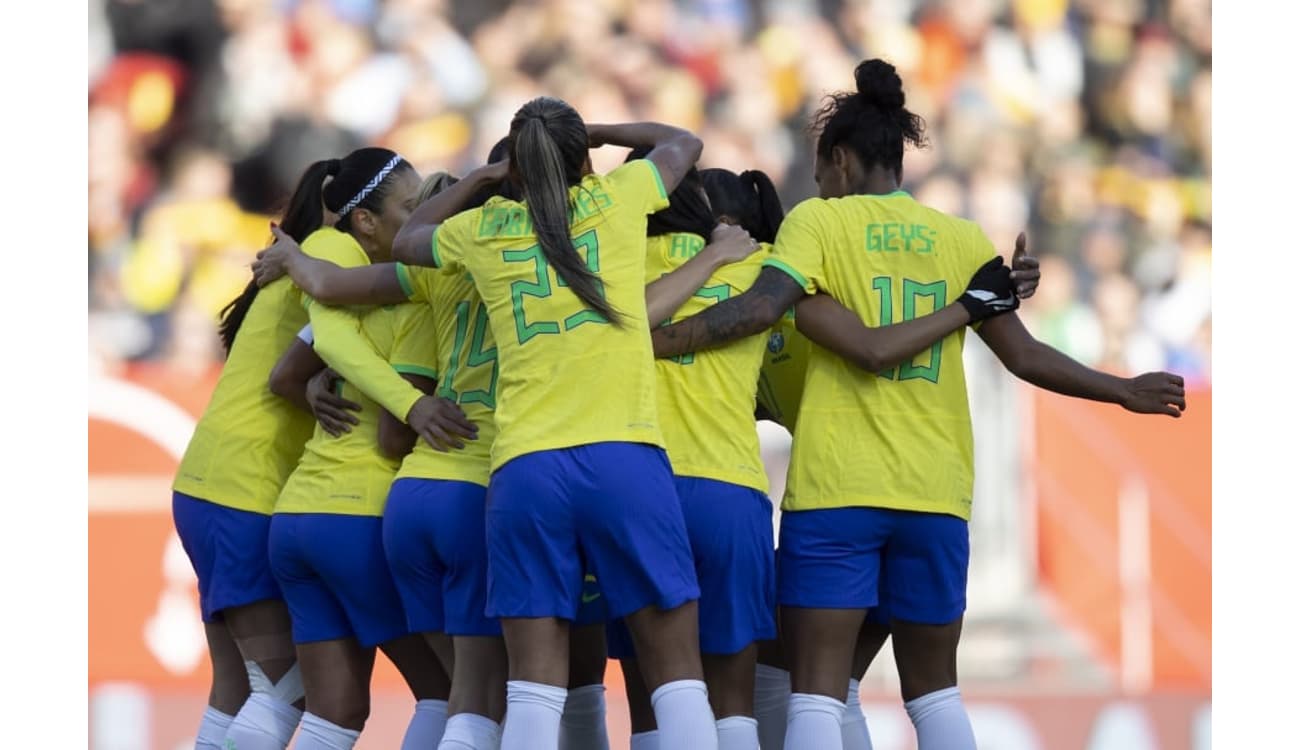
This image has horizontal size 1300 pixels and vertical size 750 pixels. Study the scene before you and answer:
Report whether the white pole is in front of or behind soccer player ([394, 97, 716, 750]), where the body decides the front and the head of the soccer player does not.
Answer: in front

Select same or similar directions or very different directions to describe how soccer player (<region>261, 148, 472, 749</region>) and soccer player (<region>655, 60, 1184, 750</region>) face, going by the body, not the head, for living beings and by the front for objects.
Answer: same or similar directions

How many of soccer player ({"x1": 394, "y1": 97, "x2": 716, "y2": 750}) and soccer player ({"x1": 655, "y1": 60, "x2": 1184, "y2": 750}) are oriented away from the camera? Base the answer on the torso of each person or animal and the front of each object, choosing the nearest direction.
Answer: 2

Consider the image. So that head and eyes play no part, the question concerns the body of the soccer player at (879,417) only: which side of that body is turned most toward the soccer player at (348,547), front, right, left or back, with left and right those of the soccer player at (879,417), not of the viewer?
left

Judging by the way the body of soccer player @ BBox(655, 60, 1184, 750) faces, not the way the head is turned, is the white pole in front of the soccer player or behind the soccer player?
in front

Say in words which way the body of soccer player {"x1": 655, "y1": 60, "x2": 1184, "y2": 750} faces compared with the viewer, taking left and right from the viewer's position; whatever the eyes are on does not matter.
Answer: facing away from the viewer

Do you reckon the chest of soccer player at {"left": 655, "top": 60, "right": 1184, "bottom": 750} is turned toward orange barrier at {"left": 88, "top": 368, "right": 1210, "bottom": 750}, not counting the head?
yes

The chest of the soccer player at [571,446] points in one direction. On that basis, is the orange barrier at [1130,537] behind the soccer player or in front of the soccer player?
in front

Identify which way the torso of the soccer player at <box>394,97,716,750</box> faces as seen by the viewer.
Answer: away from the camera

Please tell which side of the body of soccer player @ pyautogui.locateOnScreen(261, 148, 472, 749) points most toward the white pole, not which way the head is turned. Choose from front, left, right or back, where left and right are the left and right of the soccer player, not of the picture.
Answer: front

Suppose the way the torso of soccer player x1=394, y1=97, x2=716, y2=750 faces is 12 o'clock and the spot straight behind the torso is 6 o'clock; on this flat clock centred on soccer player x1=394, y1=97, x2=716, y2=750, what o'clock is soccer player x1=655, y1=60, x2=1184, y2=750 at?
soccer player x1=655, y1=60, x2=1184, y2=750 is roughly at 2 o'clock from soccer player x1=394, y1=97, x2=716, y2=750.

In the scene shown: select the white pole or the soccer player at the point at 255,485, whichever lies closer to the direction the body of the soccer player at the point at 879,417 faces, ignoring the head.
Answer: the white pole

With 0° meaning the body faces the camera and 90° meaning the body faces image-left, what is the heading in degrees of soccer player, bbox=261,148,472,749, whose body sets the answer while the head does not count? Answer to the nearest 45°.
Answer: approximately 225°

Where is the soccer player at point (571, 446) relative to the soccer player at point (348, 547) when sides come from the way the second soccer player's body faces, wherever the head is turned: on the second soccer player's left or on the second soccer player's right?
on the second soccer player's right

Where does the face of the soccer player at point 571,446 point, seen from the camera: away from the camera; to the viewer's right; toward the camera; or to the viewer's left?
away from the camera

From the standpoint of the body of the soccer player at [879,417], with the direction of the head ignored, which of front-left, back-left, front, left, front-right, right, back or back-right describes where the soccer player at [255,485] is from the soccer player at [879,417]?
left

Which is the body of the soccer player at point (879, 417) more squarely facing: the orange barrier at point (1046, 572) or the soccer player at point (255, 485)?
the orange barrier
